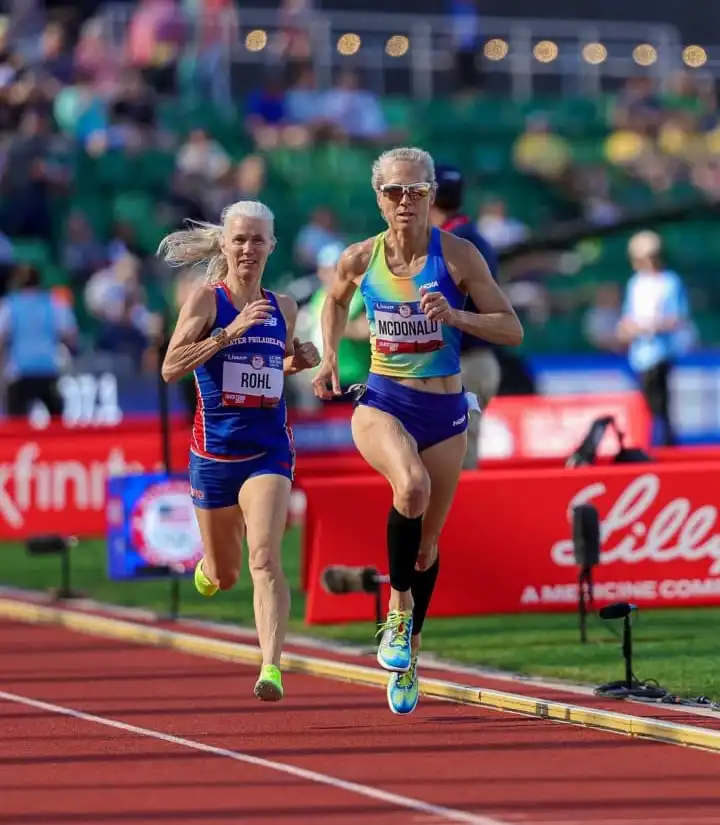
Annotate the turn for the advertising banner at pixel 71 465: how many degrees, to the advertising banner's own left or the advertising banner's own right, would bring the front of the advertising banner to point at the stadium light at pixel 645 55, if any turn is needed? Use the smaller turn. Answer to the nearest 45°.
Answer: approximately 135° to the advertising banner's own left

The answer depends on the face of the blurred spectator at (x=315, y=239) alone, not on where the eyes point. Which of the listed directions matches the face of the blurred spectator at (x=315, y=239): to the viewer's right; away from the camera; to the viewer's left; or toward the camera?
toward the camera

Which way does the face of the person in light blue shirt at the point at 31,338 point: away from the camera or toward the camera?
away from the camera

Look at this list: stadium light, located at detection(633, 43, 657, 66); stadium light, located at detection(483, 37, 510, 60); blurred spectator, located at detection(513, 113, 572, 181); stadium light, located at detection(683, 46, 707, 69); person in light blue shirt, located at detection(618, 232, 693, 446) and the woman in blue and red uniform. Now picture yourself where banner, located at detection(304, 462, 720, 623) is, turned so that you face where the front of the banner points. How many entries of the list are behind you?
5

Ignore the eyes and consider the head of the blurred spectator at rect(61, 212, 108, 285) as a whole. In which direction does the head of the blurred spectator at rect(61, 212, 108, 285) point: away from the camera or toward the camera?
toward the camera

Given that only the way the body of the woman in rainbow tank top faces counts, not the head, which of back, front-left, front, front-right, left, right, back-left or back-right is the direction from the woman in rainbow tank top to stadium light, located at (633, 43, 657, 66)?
back

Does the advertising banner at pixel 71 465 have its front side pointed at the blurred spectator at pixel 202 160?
no

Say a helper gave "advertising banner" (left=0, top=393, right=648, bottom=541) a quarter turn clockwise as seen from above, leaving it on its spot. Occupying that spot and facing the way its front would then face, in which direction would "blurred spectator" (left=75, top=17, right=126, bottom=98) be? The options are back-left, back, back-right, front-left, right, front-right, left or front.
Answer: right

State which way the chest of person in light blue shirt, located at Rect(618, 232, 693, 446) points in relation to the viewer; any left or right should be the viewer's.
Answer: facing the viewer and to the left of the viewer

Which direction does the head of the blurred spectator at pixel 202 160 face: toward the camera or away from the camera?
toward the camera

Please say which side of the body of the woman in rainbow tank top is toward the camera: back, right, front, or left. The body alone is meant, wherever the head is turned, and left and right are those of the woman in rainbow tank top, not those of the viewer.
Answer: front

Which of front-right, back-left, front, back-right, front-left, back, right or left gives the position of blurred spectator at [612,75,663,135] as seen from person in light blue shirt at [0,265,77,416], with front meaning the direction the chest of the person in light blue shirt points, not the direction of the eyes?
front-right

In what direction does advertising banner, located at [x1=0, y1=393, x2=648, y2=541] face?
toward the camera

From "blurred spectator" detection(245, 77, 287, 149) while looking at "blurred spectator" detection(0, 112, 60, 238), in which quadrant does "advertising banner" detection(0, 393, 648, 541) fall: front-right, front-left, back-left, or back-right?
front-left

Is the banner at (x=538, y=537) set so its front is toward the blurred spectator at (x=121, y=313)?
no

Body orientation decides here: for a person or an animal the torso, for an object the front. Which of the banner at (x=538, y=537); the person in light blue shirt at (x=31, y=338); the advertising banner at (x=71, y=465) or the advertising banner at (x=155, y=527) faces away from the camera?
the person in light blue shirt
